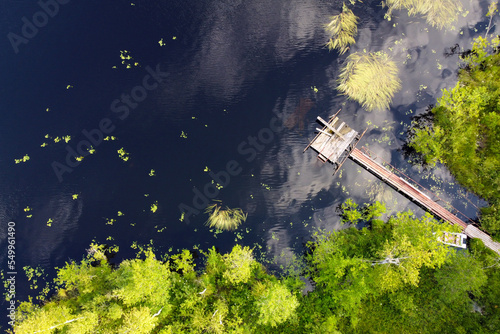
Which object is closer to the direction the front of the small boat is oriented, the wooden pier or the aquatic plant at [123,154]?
the aquatic plant

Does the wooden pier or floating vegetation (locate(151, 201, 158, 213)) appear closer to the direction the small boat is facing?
the floating vegetation

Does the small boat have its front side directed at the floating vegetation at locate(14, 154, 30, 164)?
yes

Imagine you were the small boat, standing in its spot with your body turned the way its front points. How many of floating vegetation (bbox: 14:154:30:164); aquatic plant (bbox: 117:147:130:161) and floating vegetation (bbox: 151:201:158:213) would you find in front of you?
3

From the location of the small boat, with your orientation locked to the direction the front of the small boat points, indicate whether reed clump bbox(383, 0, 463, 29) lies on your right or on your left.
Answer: on your right

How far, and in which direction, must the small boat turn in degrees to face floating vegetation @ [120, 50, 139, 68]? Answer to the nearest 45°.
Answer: approximately 45° to its right

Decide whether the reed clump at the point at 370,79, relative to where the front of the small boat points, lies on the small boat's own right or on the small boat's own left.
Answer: on the small boat's own right
